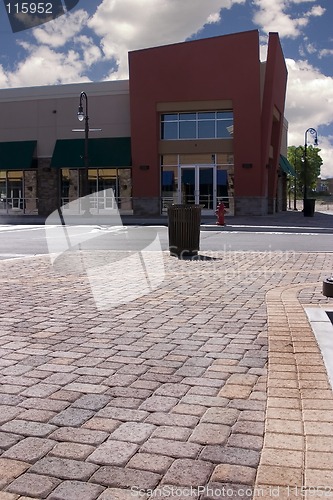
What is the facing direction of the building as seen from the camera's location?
facing the viewer

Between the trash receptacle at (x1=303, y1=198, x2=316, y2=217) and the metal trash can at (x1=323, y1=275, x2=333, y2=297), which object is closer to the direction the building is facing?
the metal trash can

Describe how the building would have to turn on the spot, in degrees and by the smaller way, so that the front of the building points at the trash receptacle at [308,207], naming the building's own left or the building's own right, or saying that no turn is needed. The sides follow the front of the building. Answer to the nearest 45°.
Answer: approximately 90° to the building's own left

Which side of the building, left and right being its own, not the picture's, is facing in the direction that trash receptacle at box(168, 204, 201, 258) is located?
front

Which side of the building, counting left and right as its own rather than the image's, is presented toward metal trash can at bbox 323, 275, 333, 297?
front

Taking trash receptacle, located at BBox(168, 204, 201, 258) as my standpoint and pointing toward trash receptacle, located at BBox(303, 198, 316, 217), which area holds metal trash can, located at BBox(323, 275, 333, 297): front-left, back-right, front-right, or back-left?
back-right
